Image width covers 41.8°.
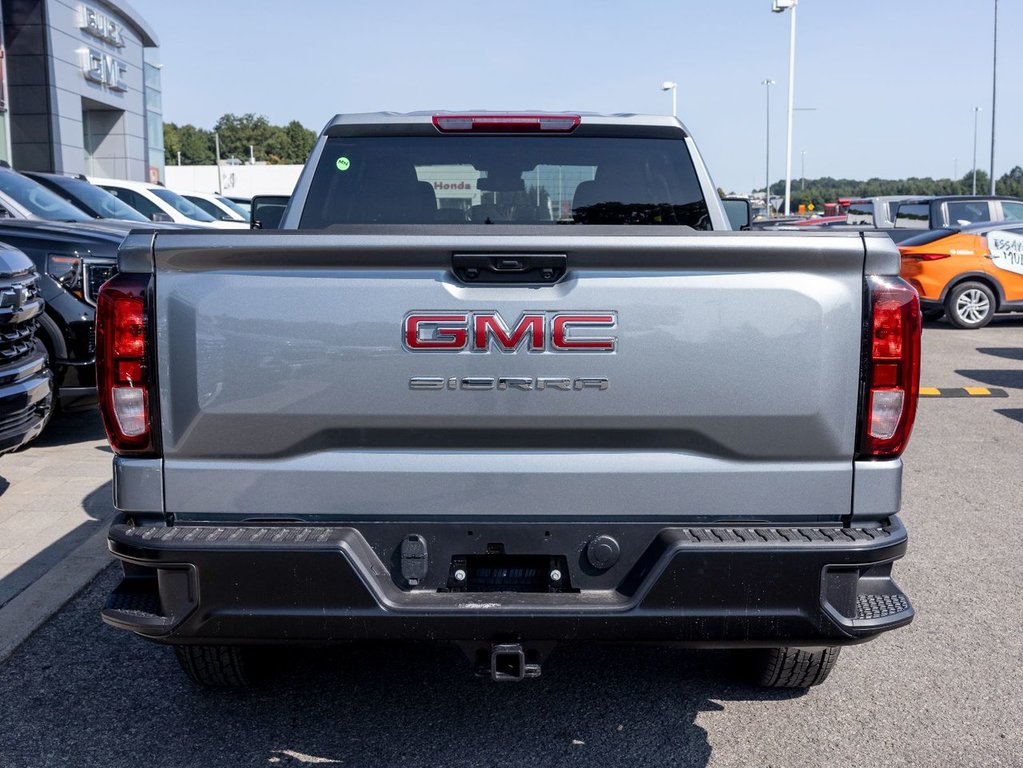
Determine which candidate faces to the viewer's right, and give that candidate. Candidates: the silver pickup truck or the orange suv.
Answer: the orange suv

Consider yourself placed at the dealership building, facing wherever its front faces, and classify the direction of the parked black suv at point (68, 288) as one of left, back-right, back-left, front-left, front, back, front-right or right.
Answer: front-right

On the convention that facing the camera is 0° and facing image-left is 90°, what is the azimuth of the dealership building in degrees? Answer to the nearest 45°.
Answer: approximately 315°

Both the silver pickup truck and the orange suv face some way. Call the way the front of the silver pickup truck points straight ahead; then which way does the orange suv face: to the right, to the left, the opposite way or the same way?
to the right

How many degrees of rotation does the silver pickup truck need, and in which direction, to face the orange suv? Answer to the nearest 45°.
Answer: approximately 45° to its right

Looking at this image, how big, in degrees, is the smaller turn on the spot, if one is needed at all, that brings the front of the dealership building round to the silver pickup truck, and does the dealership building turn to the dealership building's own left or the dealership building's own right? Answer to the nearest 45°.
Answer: approximately 45° to the dealership building's own right

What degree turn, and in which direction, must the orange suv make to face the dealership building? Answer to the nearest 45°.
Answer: approximately 135° to its left

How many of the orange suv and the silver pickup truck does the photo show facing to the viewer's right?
1

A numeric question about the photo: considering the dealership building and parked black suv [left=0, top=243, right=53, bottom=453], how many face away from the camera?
0

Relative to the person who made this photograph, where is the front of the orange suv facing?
facing to the right of the viewer

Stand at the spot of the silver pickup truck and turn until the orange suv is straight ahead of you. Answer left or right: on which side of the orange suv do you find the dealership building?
left

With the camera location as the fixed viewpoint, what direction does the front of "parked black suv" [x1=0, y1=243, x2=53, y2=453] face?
facing the viewer and to the right of the viewer

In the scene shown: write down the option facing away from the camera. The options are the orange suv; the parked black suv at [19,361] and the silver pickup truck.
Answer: the silver pickup truck

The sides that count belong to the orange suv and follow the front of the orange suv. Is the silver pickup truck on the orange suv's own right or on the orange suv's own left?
on the orange suv's own right

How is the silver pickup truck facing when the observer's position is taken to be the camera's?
facing away from the viewer
